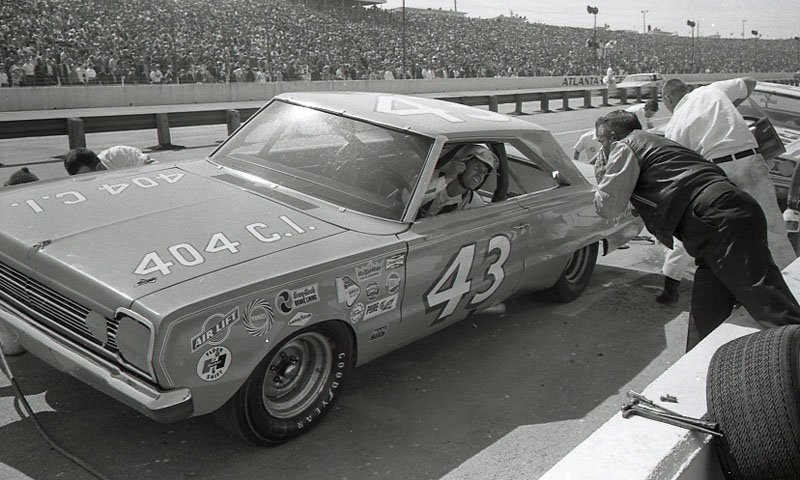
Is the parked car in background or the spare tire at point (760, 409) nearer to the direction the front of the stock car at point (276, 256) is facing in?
the spare tire

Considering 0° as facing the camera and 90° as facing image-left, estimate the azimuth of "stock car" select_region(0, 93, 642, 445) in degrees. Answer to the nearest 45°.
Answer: approximately 45°

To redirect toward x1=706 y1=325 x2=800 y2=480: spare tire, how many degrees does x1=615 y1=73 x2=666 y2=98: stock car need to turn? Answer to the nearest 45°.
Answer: approximately 45° to its left

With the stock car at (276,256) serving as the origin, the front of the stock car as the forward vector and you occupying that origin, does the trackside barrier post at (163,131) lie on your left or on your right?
on your right

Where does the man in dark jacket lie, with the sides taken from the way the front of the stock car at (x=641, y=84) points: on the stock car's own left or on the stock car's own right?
on the stock car's own left

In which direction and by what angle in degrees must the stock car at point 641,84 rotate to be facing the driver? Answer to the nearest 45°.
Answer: approximately 45° to its left

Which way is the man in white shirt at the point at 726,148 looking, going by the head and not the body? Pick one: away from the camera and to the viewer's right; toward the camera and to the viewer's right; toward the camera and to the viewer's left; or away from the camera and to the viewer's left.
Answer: away from the camera and to the viewer's left

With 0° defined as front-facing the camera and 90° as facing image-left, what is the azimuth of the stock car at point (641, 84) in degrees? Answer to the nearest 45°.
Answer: approximately 45°

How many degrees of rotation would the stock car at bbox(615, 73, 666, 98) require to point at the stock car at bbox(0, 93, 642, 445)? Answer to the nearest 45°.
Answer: approximately 45° to its left

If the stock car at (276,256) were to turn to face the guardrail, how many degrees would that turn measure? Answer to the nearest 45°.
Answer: approximately 135° to its right

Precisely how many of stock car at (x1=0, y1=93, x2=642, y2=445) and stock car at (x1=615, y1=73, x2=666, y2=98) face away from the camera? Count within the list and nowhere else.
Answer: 0
